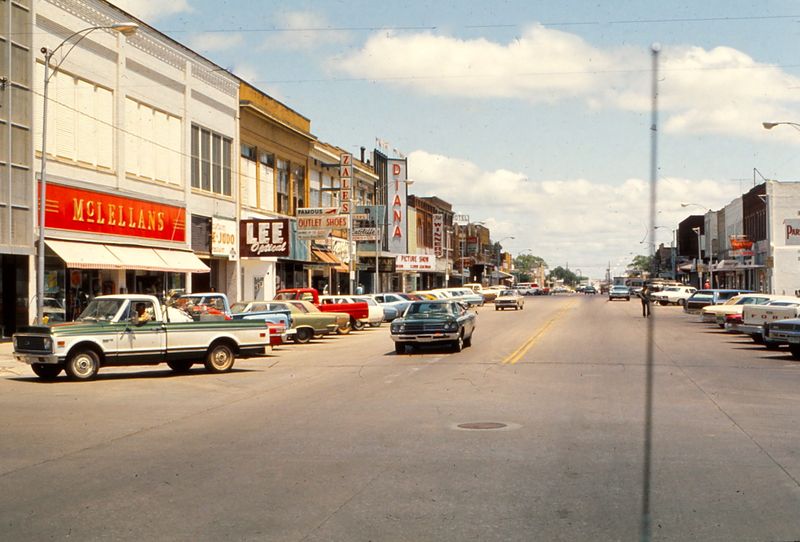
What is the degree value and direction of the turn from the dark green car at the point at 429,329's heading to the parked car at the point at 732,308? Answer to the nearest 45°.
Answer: approximately 135° to its left

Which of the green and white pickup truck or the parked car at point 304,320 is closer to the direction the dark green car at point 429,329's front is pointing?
the green and white pickup truck

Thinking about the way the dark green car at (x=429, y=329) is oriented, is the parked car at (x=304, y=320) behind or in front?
behind

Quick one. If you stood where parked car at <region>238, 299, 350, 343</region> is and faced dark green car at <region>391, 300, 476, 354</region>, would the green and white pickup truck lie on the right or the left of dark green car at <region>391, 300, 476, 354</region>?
right

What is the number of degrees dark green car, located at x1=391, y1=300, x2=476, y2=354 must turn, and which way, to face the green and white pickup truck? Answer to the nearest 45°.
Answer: approximately 45° to its right

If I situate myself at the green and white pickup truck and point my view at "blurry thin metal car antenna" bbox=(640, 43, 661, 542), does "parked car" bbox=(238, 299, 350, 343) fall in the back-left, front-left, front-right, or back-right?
back-left

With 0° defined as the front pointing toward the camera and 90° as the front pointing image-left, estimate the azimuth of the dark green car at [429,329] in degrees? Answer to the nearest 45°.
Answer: approximately 0°
